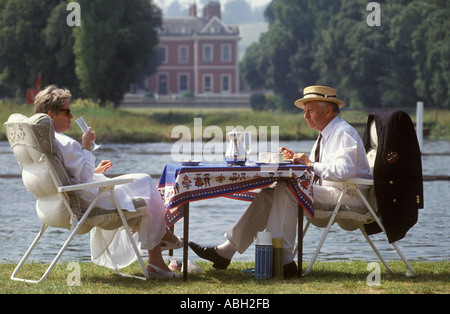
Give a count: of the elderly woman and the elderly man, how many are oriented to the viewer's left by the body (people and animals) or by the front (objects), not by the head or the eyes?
1

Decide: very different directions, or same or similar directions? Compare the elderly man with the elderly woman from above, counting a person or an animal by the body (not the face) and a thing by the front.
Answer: very different directions

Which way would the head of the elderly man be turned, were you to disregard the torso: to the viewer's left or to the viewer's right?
to the viewer's left

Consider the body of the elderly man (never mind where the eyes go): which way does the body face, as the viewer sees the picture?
to the viewer's left

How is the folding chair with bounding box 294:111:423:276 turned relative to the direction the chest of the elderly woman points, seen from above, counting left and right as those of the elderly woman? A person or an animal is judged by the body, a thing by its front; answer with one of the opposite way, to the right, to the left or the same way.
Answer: the opposite way

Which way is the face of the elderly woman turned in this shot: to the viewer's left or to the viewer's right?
to the viewer's right

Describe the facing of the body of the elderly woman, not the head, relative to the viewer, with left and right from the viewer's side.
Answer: facing to the right of the viewer

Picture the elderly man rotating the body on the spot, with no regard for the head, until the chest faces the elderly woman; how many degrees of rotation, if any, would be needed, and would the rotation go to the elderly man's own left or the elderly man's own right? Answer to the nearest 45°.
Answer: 0° — they already face them

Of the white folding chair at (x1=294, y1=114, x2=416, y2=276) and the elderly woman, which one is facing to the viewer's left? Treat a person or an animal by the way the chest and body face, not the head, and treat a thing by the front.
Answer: the white folding chair

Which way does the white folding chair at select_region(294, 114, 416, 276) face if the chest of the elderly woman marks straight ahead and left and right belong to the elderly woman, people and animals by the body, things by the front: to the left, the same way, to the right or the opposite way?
the opposite way

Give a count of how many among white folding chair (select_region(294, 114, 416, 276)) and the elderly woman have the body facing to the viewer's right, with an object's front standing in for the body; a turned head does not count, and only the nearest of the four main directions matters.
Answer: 1

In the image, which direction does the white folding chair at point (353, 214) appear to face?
to the viewer's left

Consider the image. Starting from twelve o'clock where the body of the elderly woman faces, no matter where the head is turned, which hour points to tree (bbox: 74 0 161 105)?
The tree is roughly at 9 o'clock from the elderly woman.
